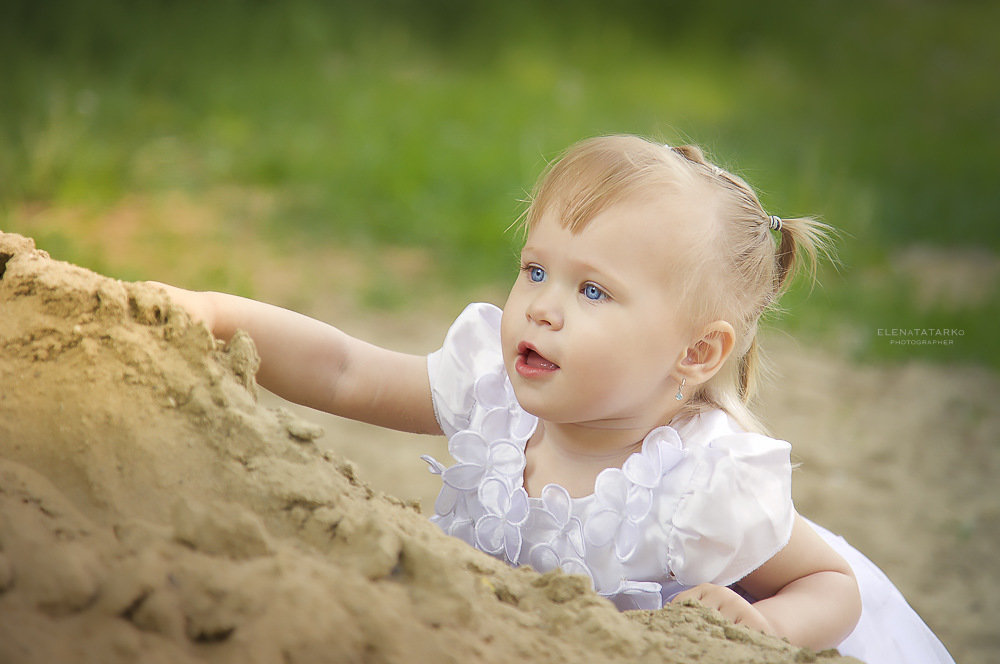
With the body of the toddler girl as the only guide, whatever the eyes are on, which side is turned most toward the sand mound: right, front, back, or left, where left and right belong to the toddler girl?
front

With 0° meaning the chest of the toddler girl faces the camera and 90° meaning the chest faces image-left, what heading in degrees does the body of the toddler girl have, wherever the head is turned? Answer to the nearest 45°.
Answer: approximately 45°
